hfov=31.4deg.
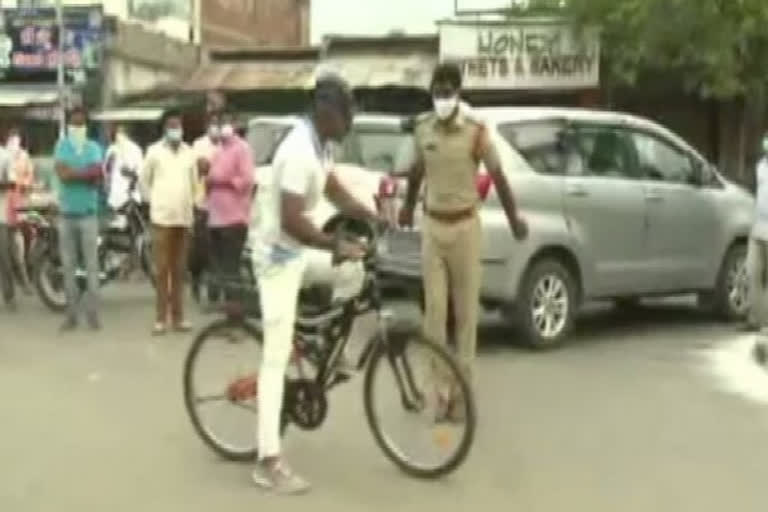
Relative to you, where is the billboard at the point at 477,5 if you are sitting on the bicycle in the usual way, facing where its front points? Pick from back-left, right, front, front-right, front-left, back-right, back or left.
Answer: back-left

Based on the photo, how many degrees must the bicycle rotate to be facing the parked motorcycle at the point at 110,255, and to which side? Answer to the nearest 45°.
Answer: approximately 135° to its left

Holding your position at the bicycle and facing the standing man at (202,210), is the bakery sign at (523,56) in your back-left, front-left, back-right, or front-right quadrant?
front-right

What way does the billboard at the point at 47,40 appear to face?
toward the camera

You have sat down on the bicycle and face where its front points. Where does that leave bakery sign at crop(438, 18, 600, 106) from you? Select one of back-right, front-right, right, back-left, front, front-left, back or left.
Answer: back-left

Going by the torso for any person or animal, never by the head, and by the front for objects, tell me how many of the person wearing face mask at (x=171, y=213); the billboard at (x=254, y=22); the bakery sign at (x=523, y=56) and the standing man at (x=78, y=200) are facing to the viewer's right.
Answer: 0

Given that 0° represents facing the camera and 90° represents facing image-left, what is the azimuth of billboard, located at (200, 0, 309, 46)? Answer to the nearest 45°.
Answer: approximately 0°

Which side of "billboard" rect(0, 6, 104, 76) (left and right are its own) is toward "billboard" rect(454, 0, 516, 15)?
left

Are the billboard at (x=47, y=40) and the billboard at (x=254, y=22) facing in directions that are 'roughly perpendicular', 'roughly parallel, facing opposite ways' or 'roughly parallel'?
roughly parallel

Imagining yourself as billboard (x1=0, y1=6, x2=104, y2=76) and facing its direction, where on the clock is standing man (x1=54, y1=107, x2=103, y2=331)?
The standing man is roughly at 12 o'clock from the billboard.

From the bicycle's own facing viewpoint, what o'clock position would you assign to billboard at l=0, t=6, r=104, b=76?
The billboard is roughly at 7 o'clock from the bicycle.

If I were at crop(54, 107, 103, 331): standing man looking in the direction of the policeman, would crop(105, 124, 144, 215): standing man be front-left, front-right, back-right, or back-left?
back-left

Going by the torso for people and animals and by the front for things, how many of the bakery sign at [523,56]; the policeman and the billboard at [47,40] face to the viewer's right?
0

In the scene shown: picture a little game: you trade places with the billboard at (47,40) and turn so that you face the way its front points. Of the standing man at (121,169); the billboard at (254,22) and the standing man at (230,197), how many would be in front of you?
2

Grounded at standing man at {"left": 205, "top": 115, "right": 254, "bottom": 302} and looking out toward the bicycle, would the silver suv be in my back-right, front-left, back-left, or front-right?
front-left

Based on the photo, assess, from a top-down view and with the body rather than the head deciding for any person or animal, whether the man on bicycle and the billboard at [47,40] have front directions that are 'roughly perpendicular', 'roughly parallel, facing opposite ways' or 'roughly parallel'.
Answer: roughly perpendicular

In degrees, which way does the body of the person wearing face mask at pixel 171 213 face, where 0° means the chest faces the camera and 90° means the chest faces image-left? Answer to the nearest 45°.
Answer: approximately 0°
